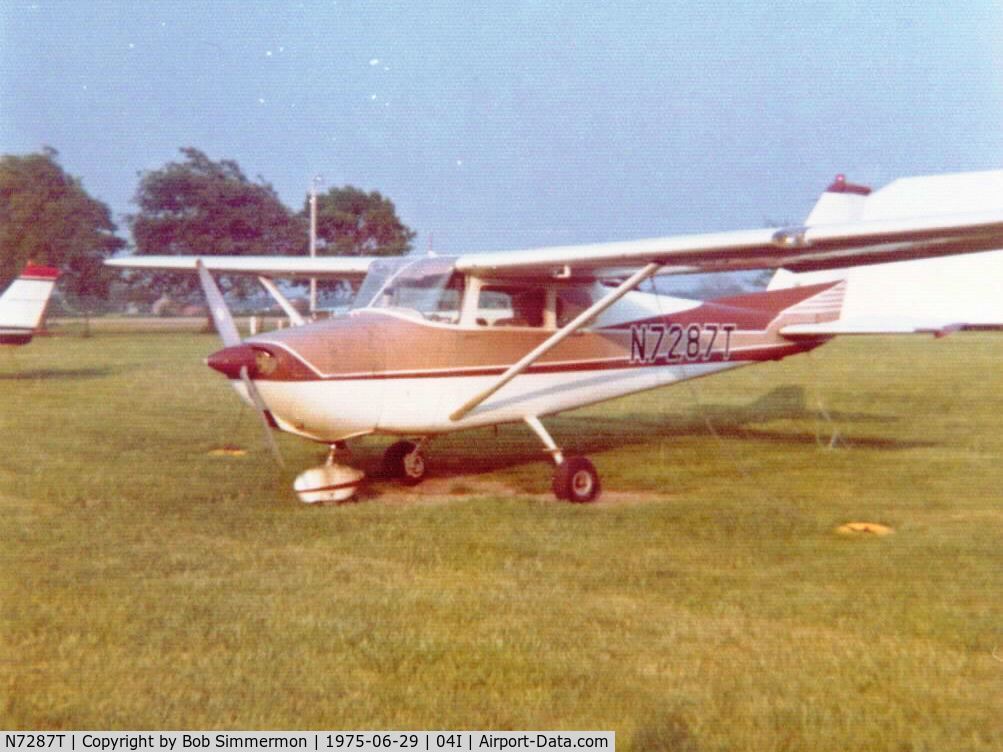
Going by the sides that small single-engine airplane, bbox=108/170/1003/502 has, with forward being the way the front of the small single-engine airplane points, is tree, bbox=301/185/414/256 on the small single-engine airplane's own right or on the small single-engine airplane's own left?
on the small single-engine airplane's own right

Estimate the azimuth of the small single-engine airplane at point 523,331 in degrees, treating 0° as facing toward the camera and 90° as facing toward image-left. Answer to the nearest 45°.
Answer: approximately 45°
